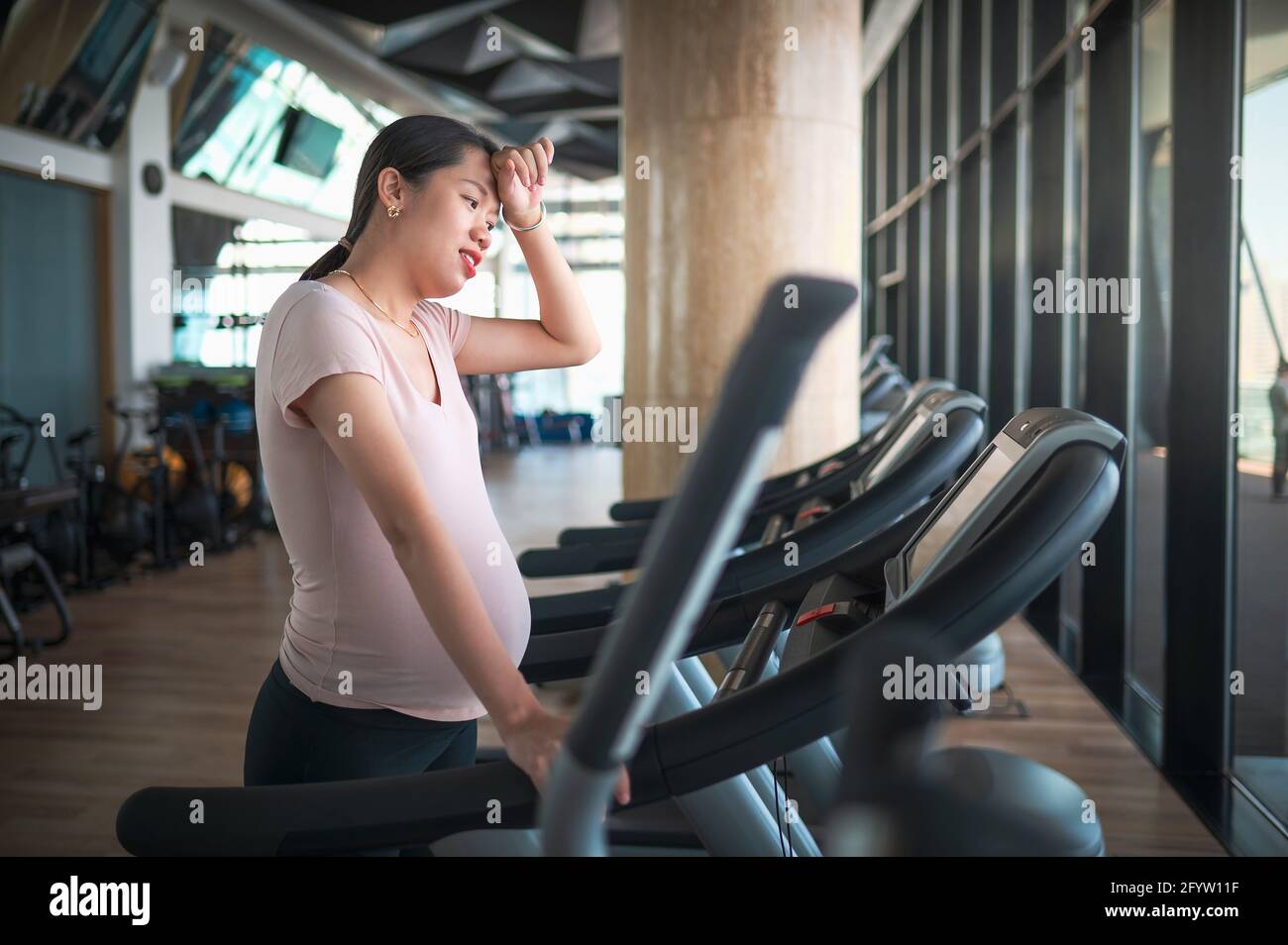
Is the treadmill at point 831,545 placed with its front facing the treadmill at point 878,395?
no

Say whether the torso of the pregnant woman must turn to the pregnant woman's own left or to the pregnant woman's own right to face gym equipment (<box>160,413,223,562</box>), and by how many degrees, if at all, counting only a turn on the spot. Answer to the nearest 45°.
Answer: approximately 135° to the pregnant woman's own left

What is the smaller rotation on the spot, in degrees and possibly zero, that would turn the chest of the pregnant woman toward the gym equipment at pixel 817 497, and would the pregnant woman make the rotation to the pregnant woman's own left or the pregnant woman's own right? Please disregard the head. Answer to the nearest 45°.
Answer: approximately 90° to the pregnant woman's own left

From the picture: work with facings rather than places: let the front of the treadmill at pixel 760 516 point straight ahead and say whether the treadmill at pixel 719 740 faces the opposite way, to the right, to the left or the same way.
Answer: the same way

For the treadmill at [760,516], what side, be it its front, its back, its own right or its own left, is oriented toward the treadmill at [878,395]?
left

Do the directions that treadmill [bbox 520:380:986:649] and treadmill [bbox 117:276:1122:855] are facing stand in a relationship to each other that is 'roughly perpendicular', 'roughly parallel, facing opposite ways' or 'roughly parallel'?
roughly parallel

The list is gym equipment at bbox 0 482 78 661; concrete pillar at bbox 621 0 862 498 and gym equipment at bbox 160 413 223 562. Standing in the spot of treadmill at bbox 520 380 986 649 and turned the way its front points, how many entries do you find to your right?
0

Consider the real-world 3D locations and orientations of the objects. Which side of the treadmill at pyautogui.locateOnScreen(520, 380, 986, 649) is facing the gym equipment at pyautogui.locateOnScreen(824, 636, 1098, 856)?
right

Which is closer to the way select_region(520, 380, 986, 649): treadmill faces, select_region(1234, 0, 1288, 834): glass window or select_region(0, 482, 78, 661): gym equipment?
the glass window

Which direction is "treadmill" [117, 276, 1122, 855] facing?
to the viewer's right

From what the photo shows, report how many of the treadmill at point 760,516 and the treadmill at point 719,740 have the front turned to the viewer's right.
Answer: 2

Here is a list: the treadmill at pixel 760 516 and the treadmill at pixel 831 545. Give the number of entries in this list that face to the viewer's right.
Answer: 2

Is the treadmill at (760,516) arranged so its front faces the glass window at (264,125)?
no

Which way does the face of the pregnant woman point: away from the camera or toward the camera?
toward the camera

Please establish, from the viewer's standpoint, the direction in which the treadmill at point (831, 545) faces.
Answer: facing to the right of the viewer

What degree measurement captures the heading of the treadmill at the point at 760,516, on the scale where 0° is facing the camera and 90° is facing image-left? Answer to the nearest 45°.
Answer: approximately 270°

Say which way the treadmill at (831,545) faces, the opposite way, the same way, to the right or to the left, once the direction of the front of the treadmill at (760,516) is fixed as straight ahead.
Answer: the same way
